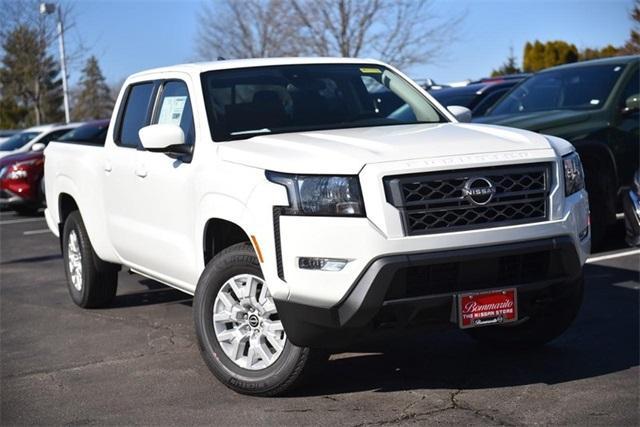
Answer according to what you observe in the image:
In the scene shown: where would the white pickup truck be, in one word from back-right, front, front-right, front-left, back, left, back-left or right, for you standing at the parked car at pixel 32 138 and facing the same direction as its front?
front-left

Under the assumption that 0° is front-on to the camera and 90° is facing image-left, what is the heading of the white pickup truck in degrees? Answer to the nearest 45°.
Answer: approximately 315°

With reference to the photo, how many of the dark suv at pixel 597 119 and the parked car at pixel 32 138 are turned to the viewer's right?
0

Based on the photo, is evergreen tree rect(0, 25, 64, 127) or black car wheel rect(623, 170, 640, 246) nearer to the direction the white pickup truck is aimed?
the black car wheel

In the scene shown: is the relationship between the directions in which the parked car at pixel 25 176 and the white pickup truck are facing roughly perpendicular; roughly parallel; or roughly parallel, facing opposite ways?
roughly perpendicular

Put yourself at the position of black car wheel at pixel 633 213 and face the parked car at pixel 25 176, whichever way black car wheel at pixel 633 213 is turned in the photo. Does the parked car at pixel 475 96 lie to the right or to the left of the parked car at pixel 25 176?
right

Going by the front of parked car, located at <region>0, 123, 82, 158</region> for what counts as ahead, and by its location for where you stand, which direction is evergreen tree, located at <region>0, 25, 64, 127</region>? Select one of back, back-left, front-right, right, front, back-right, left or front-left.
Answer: back-right

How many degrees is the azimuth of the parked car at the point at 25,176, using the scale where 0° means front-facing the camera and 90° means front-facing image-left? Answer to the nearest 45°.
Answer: approximately 45°

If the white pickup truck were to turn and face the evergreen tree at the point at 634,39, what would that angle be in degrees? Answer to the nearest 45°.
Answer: approximately 90° to its left

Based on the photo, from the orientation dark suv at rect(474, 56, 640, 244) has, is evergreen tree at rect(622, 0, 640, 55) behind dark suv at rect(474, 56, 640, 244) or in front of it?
behind

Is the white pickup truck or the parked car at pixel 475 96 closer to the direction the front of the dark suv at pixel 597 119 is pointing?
the white pickup truck

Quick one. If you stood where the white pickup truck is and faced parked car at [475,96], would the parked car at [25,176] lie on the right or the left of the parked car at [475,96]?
left

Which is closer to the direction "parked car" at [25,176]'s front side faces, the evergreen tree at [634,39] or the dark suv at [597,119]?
the dark suv
